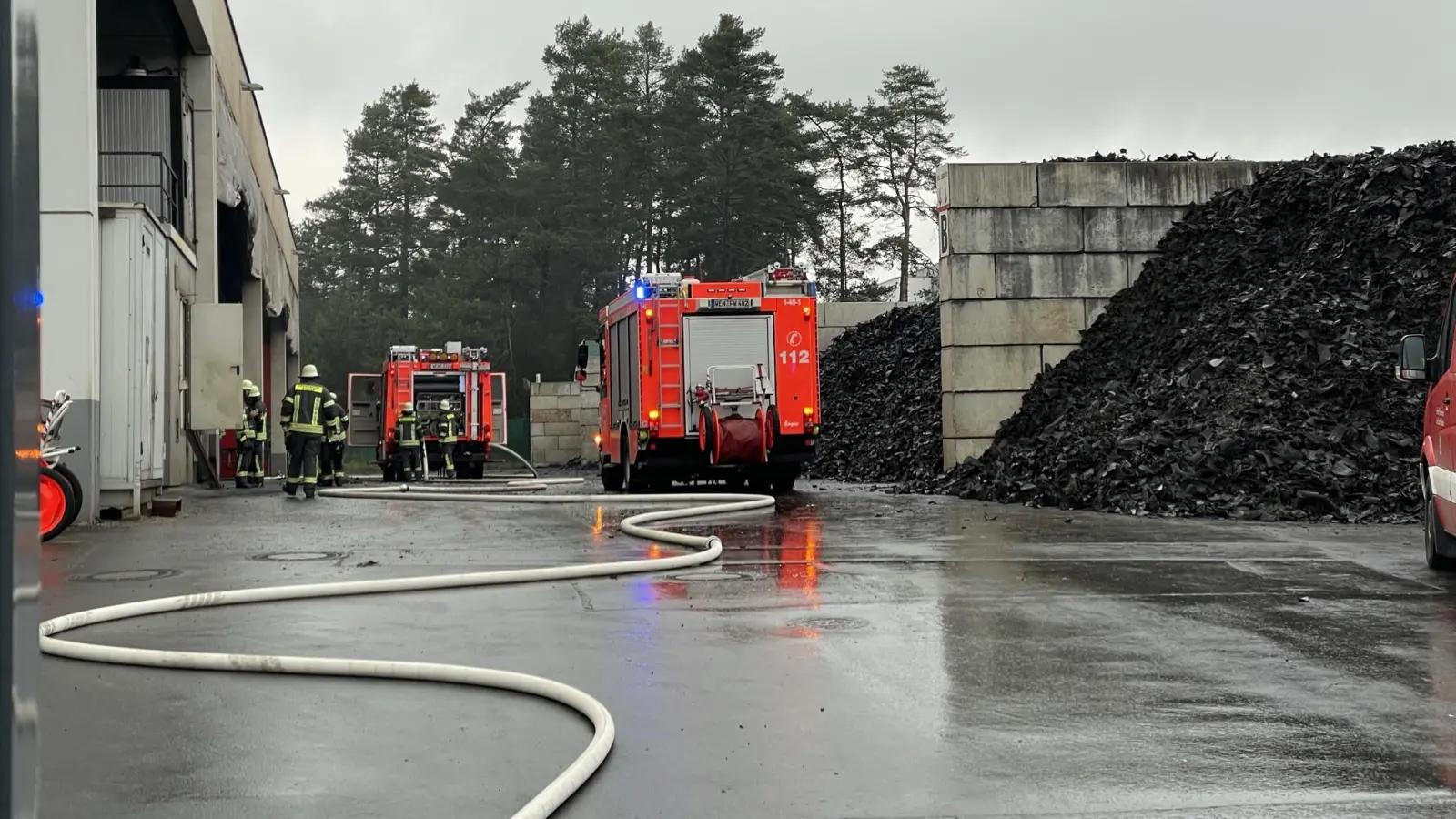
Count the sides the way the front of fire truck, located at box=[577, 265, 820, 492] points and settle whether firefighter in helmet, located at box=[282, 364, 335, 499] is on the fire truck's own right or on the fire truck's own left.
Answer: on the fire truck's own left

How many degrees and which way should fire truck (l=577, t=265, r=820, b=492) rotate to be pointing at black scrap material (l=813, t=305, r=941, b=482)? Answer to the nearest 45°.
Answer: approximately 45° to its right

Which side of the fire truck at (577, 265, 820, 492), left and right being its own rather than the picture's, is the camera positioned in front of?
back

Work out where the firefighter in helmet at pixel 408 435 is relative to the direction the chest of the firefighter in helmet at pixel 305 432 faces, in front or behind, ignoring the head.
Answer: in front

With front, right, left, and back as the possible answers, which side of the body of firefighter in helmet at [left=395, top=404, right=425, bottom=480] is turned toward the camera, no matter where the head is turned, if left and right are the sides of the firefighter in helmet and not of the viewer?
back

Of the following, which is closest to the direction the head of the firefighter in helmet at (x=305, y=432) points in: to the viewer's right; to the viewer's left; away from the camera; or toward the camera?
away from the camera

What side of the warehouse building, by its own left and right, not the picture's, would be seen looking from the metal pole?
right

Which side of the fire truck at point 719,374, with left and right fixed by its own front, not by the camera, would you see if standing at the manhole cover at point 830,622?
back

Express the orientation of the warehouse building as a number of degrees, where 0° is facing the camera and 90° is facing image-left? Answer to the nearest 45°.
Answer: approximately 270°

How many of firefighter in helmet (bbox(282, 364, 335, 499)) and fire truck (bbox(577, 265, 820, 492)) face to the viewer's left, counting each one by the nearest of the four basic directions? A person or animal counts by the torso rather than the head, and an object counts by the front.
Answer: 0

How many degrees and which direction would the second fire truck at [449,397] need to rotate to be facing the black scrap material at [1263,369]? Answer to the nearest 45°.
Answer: approximately 135° to its right

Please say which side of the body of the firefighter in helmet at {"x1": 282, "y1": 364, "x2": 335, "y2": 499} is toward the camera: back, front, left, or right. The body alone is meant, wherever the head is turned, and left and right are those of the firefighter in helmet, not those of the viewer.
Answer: back

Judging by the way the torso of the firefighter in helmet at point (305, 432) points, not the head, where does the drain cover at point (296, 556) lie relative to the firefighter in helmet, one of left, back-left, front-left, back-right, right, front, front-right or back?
back

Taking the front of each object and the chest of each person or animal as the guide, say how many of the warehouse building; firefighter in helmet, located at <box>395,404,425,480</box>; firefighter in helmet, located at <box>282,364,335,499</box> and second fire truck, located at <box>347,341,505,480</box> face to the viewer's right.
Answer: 1

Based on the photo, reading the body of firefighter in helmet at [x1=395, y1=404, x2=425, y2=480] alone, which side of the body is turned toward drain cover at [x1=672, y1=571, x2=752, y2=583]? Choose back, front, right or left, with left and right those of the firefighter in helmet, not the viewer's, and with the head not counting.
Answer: back

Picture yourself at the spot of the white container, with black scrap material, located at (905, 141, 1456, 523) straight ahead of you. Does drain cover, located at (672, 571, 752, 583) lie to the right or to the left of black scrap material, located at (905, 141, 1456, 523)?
right
